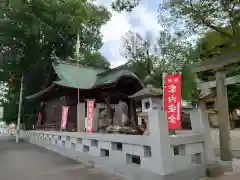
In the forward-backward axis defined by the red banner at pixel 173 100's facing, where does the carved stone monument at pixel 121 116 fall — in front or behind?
behind

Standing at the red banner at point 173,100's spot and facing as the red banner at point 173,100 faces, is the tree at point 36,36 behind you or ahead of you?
behind

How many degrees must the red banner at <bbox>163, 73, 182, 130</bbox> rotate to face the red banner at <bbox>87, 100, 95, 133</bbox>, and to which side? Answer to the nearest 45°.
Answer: approximately 135° to its right

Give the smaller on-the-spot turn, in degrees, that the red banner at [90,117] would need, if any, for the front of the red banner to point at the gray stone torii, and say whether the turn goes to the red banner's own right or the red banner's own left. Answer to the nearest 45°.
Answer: approximately 45° to the red banner's own left

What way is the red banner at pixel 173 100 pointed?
toward the camera

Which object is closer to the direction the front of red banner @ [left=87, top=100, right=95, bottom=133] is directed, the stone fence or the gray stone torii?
the stone fence

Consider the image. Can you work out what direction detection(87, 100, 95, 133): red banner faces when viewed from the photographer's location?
facing the viewer

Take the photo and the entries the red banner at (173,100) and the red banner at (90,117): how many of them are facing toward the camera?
2
